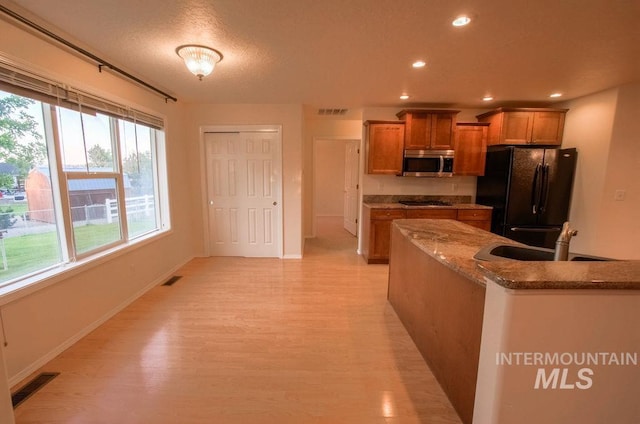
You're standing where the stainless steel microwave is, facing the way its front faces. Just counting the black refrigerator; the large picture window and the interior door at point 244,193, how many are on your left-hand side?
1

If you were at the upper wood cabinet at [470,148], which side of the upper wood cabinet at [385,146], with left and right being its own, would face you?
left

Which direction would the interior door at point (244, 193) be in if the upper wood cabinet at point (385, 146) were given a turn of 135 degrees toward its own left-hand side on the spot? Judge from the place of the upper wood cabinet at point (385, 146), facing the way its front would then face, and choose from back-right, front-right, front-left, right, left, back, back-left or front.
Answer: back-left

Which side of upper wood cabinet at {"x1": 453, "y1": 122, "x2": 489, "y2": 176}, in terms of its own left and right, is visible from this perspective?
front

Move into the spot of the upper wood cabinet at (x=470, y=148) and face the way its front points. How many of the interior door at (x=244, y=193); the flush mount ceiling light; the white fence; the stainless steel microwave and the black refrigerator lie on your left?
1

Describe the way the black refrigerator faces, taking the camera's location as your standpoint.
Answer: facing the viewer and to the right of the viewer

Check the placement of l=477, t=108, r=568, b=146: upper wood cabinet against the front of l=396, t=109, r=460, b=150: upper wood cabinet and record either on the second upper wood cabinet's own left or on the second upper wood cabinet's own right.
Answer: on the second upper wood cabinet's own left

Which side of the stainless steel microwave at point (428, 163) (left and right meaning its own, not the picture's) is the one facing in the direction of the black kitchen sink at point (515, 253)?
front
